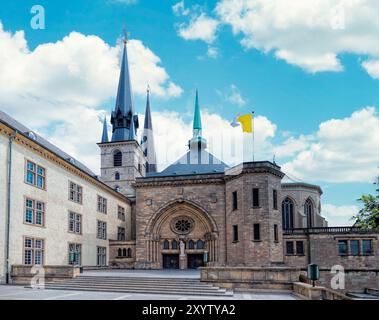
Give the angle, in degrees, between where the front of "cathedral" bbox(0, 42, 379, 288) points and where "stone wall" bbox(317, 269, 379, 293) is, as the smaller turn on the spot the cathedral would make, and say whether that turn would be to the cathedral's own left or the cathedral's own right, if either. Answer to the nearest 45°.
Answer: approximately 90° to the cathedral's own left

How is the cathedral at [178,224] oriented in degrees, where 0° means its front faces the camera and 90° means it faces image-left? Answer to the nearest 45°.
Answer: approximately 0°

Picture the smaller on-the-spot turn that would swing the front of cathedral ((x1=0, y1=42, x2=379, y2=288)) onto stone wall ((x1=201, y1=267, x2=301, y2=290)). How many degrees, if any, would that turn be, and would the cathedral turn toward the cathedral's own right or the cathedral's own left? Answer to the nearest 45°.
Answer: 0° — it already faces it
